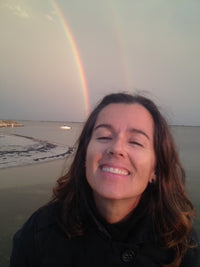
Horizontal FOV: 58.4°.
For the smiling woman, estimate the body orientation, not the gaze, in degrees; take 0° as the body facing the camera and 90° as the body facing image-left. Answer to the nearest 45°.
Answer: approximately 0°
